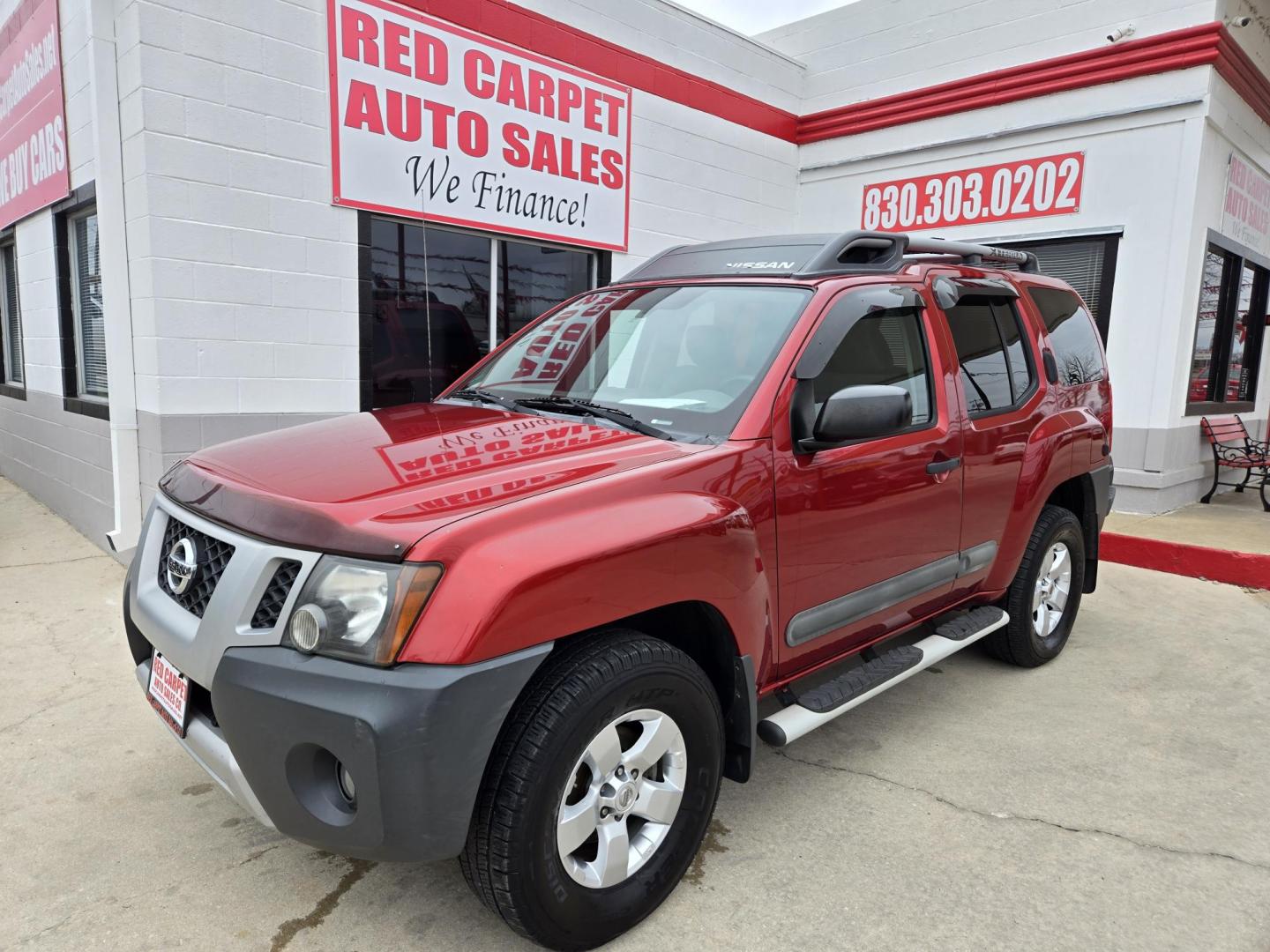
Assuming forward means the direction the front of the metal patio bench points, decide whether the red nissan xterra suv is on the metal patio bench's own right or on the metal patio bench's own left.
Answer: on the metal patio bench's own right

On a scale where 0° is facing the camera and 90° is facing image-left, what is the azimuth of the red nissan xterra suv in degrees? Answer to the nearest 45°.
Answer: approximately 45°

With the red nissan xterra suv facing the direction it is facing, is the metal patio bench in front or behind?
behind

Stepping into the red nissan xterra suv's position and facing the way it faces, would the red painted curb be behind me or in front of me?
behind
